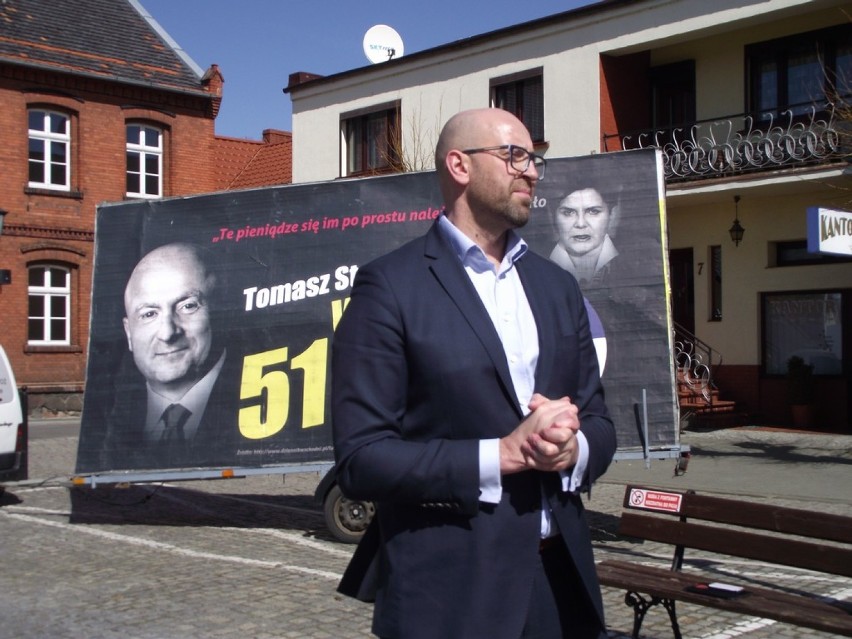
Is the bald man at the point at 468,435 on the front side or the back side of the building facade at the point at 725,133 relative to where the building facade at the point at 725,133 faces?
on the front side

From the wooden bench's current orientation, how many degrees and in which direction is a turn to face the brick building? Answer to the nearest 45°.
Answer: approximately 90° to its right

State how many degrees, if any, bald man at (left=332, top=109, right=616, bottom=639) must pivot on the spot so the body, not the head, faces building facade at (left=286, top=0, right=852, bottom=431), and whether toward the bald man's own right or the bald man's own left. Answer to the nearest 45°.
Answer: approximately 135° to the bald man's own left

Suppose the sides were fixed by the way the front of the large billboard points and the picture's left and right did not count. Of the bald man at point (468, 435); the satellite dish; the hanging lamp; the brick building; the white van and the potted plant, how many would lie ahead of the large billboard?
1

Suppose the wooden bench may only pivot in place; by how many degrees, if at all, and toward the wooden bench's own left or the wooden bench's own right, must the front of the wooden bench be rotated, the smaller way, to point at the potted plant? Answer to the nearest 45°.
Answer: approximately 135° to the wooden bench's own right

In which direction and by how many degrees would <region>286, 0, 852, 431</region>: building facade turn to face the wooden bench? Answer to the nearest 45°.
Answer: approximately 45° to its left

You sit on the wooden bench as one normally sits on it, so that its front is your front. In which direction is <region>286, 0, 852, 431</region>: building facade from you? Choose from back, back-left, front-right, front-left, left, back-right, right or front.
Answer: back-right

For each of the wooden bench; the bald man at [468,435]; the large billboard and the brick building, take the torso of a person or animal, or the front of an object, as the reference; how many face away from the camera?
0

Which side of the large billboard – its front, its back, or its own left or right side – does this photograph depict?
front

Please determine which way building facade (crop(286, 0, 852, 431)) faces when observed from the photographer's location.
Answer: facing the viewer and to the left of the viewer

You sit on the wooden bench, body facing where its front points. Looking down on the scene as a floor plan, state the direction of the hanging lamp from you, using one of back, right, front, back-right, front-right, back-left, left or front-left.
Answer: back-right

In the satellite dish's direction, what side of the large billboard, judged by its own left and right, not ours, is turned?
back

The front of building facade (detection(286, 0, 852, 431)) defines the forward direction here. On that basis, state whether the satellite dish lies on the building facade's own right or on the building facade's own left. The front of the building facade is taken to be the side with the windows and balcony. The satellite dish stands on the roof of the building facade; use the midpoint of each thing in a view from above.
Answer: on the building facade's own right

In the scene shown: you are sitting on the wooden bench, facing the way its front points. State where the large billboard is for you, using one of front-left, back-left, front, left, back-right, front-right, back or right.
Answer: right

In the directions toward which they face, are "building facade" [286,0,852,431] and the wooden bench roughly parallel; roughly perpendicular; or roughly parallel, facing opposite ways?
roughly parallel

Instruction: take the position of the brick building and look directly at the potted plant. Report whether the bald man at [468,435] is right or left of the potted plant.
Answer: right

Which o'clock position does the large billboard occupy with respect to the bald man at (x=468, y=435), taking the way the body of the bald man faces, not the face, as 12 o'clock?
The large billboard is roughly at 7 o'clock from the bald man.
